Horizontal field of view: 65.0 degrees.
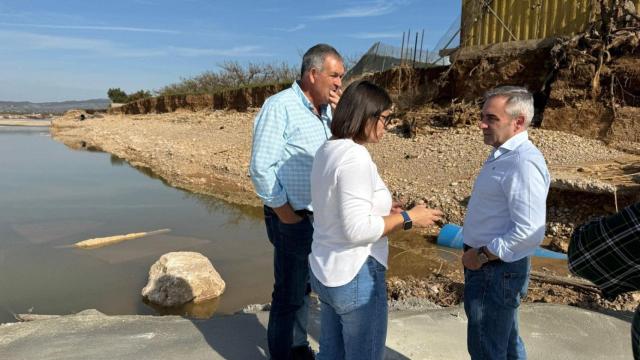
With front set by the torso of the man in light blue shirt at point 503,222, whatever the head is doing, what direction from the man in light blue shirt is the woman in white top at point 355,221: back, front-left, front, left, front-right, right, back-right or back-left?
front-left

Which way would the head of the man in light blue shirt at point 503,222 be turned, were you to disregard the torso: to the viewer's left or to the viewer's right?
to the viewer's left

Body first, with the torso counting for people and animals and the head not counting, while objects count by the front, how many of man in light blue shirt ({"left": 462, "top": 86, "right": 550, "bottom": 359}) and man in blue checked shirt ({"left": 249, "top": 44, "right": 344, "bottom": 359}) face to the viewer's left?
1

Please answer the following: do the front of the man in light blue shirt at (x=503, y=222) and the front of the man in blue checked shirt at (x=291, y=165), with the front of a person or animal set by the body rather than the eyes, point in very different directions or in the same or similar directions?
very different directions

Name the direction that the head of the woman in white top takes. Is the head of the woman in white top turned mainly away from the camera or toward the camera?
away from the camera

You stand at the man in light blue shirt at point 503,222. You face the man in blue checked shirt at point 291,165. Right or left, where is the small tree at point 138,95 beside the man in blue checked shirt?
right

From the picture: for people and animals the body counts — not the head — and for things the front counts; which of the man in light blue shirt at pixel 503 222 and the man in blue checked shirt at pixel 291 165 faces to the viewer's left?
the man in light blue shirt

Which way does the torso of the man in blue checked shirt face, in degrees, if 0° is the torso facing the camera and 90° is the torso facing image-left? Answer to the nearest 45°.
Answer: approximately 270°

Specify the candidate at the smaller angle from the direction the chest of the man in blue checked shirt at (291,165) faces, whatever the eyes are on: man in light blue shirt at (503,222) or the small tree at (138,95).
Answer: the man in light blue shirt

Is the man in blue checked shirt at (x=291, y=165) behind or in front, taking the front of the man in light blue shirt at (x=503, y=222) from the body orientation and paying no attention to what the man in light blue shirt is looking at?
in front

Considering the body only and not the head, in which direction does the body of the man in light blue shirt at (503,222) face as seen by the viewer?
to the viewer's left
